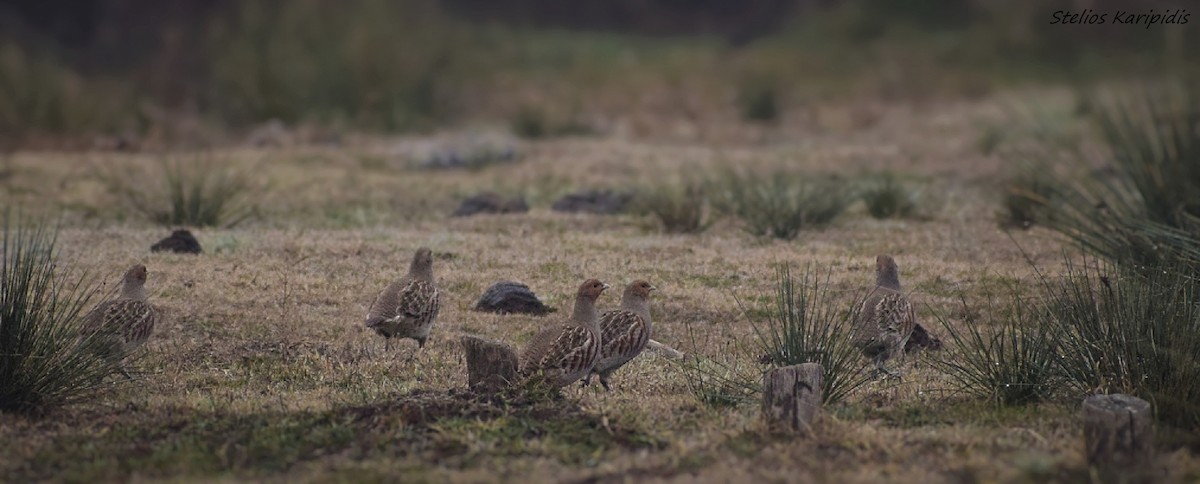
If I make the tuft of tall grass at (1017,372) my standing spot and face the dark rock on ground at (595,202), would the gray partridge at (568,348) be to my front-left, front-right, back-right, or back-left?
front-left

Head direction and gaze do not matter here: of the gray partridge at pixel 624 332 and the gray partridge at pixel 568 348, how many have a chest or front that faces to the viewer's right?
2

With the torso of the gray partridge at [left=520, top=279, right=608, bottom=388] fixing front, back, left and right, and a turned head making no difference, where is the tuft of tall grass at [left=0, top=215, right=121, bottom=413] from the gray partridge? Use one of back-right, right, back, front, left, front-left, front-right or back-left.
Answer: back

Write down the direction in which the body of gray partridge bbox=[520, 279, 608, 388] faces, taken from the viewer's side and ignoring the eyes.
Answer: to the viewer's right

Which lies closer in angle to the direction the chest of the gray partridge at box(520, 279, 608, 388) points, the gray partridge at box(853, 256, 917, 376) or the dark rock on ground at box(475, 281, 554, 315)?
the gray partridge

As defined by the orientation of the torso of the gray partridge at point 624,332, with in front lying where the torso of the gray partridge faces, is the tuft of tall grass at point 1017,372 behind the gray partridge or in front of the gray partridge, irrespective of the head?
in front

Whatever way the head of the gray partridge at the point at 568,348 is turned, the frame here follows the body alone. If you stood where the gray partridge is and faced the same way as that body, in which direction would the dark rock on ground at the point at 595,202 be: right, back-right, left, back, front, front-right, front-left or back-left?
left

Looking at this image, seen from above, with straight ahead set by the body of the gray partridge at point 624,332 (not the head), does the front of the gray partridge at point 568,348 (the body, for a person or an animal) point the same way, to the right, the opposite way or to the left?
the same way

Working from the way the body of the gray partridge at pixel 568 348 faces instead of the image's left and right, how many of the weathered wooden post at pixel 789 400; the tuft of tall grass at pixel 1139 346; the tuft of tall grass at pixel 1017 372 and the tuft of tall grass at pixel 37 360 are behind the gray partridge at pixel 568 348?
1

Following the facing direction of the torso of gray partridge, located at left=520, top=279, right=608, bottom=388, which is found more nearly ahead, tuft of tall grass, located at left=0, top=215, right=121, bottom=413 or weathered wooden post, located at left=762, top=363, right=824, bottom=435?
the weathered wooden post

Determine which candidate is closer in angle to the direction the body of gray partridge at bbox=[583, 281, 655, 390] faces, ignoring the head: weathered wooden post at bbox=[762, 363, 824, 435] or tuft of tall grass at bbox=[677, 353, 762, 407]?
the tuft of tall grass

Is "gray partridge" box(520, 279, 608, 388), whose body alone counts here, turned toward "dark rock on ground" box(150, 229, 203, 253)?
no

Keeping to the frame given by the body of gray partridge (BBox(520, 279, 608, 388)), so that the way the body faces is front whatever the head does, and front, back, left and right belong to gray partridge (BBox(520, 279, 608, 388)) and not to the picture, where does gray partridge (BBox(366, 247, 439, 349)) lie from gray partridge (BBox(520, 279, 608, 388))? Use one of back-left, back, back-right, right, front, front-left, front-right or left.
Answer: back-left

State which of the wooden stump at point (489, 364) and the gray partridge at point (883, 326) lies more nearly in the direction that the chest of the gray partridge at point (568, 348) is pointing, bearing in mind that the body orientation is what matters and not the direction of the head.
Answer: the gray partridge

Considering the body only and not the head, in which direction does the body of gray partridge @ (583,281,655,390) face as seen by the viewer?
to the viewer's right
